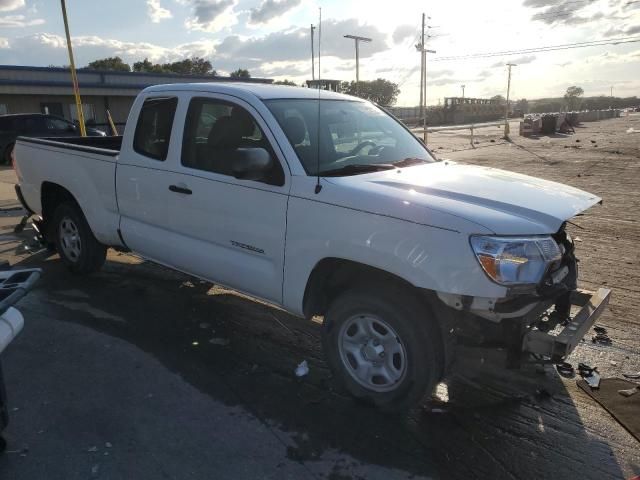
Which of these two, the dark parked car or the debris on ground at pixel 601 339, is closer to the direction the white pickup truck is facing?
the debris on ground

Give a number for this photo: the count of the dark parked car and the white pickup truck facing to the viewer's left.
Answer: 0

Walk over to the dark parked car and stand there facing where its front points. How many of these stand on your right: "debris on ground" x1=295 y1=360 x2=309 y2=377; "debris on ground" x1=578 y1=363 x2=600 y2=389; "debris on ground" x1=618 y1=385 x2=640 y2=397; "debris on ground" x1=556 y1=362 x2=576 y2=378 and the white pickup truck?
5

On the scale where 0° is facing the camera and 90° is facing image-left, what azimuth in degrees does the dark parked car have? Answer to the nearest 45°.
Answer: approximately 270°

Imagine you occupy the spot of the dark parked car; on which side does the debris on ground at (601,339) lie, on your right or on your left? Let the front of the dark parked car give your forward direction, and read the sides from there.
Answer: on your right

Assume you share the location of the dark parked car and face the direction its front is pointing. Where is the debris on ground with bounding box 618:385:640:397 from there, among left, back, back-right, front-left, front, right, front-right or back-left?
right

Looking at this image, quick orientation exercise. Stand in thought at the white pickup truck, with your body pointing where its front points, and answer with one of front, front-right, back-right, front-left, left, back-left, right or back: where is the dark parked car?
back

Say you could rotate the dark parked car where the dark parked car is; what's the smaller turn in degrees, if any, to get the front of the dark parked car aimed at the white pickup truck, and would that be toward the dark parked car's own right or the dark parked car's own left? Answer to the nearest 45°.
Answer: approximately 90° to the dark parked car's own right

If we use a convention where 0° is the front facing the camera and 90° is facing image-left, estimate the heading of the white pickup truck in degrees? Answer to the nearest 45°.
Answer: approximately 315°

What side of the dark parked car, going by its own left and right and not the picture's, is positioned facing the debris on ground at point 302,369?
right
